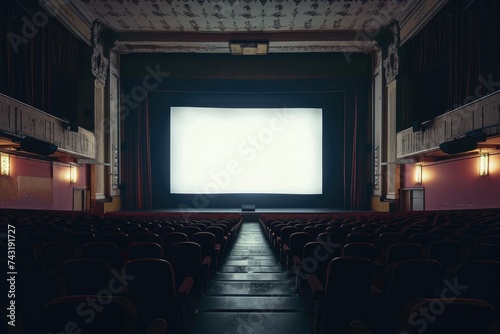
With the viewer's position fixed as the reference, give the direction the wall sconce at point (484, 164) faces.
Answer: facing the viewer and to the left of the viewer

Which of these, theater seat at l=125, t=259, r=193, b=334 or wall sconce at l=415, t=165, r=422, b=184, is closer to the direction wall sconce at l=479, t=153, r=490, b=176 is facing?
the theater seat

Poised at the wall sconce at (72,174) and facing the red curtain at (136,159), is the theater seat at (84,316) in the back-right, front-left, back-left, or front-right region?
back-right

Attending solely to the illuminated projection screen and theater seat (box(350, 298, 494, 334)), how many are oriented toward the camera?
1

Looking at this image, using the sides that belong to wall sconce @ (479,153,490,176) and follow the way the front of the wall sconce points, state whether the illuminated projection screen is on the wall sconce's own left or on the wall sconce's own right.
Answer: on the wall sconce's own right

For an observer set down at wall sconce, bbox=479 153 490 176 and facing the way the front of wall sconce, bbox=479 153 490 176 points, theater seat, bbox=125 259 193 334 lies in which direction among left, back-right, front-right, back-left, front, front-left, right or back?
front-left

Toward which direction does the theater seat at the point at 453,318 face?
away from the camera

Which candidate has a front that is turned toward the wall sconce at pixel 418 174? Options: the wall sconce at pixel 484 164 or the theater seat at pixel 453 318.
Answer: the theater seat

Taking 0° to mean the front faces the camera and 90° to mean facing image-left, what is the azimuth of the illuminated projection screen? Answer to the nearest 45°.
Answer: approximately 0°

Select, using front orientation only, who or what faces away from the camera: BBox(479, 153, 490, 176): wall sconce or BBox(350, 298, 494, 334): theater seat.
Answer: the theater seat
